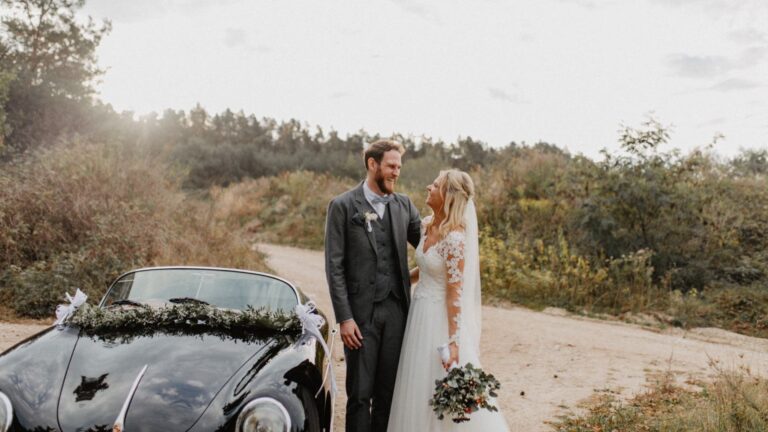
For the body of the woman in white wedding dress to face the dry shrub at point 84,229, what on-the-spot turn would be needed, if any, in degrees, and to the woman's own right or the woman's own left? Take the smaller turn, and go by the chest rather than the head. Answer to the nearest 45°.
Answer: approximately 90° to the woman's own right

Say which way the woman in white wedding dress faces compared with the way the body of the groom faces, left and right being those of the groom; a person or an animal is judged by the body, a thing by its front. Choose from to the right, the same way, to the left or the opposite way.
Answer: to the right

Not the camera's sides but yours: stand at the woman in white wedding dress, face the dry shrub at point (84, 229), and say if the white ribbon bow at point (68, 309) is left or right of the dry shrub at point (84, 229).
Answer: left

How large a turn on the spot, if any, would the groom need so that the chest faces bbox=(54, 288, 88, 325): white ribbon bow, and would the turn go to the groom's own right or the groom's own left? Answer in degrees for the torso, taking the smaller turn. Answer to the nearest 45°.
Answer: approximately 135° to the groom's own right

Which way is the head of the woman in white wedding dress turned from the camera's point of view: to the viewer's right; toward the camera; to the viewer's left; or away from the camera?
to the viewer's left

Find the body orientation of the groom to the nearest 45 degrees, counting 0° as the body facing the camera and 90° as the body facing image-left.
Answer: approximately 315°

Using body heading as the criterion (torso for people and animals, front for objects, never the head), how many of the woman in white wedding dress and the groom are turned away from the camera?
0

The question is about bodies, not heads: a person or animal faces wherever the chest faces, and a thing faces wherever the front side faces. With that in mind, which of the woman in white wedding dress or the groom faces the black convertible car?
the woman in white wedding dress

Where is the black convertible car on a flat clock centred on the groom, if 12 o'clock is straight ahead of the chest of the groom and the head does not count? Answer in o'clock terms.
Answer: The black convertible car is roughly at 3 o'clock from the groom.

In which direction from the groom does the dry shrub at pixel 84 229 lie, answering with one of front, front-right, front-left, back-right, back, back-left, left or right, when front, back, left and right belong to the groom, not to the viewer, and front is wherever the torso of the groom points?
back

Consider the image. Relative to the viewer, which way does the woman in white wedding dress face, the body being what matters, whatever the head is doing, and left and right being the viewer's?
facing the viewer and to the left of the viewer
